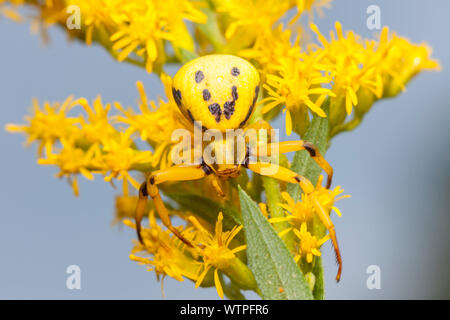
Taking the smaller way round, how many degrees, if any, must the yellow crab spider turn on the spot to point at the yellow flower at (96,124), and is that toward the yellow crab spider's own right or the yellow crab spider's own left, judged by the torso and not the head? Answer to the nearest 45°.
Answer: approximately 135° to the yellow crab spider's own right

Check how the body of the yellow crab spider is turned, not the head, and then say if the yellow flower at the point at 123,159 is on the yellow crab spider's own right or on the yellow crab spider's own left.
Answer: on the yellow crab spider's own right

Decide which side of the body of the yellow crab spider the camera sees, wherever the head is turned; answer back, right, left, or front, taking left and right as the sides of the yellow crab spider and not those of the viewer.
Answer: front
